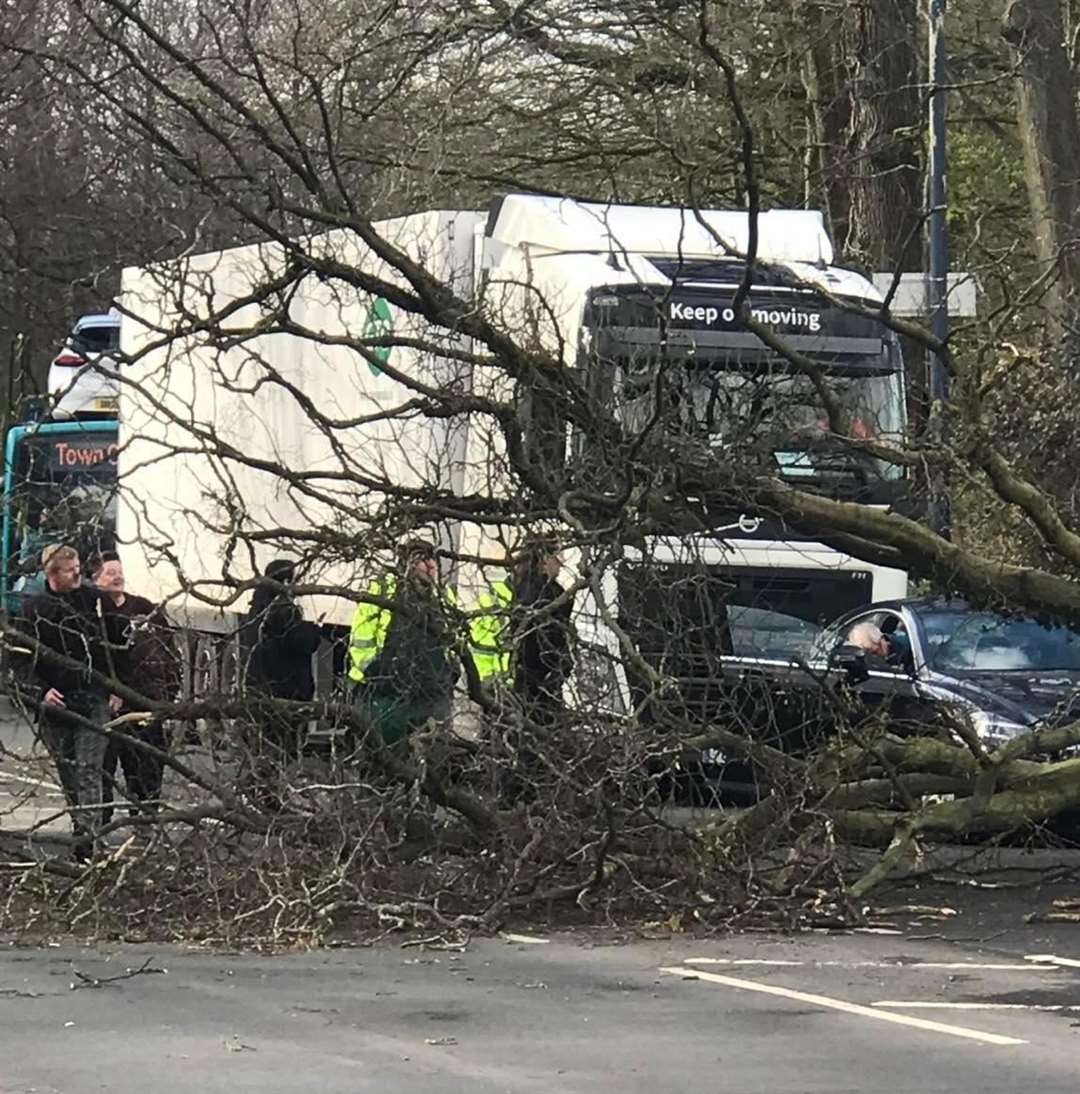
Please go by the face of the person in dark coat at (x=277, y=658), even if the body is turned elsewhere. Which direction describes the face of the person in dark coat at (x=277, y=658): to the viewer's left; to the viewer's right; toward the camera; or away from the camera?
away from the camera

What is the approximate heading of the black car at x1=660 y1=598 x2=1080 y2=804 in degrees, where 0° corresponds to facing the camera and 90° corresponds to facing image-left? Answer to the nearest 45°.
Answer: approximately 315°

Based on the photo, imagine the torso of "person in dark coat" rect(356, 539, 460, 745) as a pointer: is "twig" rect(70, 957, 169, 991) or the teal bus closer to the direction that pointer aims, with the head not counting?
the twig

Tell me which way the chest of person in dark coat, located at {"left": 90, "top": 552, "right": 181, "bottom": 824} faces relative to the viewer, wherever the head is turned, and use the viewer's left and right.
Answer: facing the viewer and to the right of the viewer

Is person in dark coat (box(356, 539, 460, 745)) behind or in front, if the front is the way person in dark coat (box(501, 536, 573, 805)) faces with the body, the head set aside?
behind

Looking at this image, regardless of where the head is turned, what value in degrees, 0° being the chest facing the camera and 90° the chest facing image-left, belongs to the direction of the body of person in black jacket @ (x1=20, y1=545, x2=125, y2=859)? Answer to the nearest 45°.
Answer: approximately 315°

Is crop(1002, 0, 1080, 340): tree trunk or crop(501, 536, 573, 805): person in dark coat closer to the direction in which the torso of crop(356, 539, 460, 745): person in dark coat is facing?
the person in dark coat
